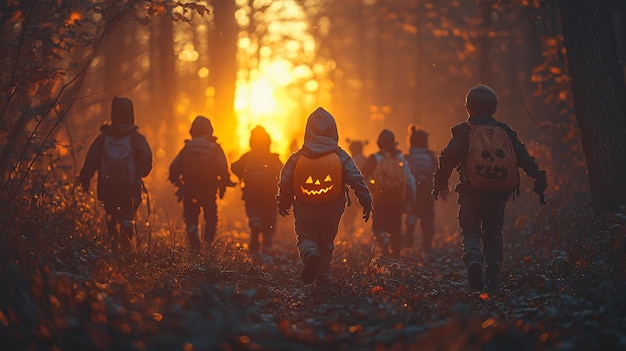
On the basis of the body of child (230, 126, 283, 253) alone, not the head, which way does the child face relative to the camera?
away from the camera

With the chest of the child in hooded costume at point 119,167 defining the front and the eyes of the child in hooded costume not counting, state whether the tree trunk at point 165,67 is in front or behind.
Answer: in front

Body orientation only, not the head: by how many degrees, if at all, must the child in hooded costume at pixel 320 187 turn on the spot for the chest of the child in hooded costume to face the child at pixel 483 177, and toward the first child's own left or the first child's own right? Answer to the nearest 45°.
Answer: approximately 90° to the first child's own right

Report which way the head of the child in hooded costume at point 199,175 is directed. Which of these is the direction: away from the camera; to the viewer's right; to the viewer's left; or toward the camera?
away from the camera

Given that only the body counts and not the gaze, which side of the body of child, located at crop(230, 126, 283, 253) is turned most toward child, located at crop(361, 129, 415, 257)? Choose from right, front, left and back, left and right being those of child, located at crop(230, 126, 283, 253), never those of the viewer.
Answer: right

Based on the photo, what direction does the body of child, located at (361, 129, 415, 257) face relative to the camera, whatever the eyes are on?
away from the camera

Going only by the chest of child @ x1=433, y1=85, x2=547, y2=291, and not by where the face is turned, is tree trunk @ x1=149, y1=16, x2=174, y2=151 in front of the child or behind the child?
in front

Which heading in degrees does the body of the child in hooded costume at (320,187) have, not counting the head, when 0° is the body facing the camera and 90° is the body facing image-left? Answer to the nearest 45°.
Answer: approximately 180°

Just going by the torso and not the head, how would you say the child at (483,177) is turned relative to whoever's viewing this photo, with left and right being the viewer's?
facing away from the viewer

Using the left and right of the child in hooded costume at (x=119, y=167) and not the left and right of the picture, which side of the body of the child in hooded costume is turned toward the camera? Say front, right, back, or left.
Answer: back

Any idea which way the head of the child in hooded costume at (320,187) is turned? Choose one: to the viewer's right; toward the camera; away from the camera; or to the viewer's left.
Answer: away from the camera

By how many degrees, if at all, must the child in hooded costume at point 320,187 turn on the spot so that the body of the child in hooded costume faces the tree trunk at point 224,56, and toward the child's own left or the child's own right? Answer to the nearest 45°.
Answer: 0° — they already face it

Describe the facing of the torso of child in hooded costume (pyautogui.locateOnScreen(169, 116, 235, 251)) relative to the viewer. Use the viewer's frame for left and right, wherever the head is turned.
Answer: facing away from the viewer

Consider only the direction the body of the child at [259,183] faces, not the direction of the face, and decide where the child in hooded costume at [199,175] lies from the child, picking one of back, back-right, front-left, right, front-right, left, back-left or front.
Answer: back-left
